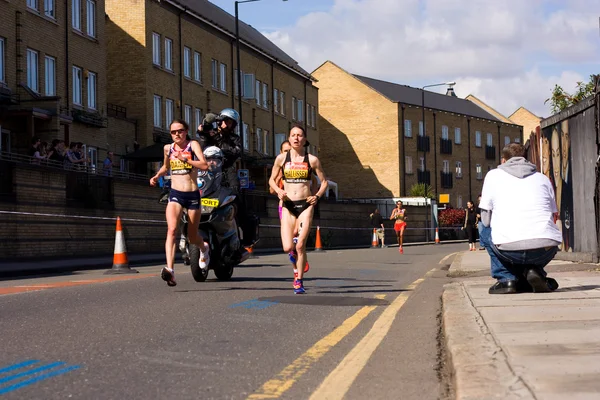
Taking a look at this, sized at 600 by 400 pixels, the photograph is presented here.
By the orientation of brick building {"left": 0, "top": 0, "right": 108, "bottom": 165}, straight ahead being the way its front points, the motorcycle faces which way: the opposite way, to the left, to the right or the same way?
to the right

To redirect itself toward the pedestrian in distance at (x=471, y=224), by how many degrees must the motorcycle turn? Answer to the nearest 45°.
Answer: approximately 180°

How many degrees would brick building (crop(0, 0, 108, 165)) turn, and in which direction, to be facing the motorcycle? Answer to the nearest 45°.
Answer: approximately 45° to its right

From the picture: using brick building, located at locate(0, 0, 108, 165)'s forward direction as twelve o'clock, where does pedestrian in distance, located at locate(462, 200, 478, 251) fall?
The pedestrian in distance is roughly at 11 o'clock from the brick building.

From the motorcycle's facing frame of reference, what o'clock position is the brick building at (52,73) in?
The brick building is roughly at 4 o'clock from the motorcycle.

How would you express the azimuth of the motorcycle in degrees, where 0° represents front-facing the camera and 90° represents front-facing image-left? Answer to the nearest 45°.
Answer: approximately 45°

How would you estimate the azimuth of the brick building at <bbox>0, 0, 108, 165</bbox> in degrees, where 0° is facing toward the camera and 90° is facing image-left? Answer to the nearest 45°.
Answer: approximately 315°
